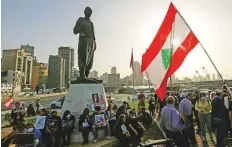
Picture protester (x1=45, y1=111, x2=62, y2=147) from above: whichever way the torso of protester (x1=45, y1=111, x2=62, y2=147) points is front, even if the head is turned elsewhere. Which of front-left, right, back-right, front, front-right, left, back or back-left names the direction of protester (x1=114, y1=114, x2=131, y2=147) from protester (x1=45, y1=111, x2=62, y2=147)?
front-left

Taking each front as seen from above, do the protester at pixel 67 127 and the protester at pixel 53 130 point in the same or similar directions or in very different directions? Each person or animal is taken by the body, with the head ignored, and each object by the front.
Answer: same or similar directions

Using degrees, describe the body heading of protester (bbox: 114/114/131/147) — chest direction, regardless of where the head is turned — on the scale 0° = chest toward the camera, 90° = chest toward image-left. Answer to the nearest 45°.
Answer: approximately 315°

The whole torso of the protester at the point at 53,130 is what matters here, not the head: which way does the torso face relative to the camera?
toward the camera

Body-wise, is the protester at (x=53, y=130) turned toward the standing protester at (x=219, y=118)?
no

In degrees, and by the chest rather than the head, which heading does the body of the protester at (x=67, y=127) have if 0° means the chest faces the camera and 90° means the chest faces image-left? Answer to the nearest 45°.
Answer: approximately 0°
